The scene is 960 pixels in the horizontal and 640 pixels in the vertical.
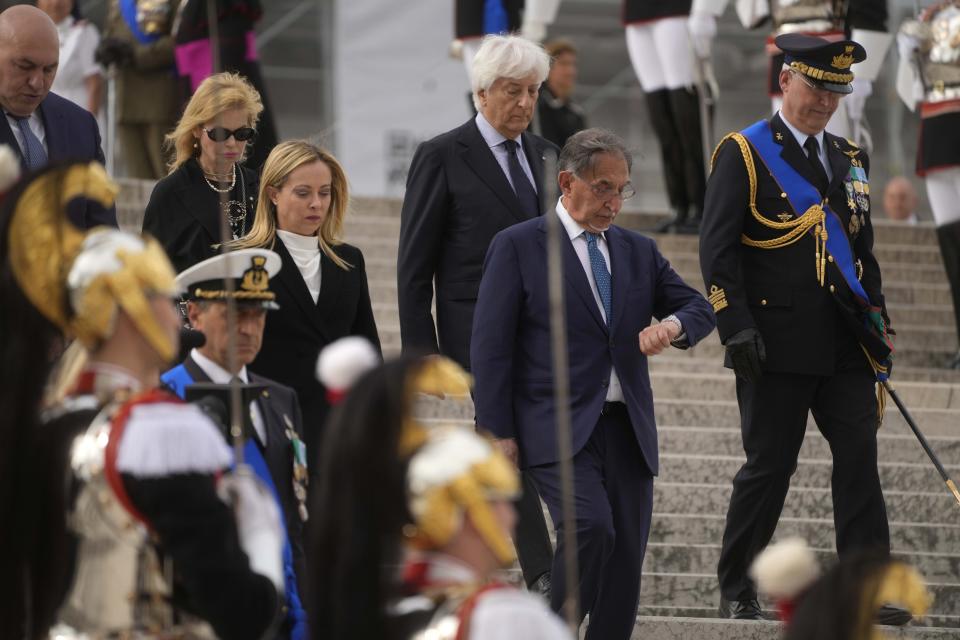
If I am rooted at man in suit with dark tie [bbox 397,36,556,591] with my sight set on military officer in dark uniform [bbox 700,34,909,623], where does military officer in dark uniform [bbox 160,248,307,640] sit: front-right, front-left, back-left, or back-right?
back-right

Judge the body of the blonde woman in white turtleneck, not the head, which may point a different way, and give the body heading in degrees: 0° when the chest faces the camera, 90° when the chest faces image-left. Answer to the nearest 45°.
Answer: approximately 315°

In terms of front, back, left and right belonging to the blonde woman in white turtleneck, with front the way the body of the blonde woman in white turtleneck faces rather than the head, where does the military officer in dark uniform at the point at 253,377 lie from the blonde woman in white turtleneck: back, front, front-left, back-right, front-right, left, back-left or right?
front-right

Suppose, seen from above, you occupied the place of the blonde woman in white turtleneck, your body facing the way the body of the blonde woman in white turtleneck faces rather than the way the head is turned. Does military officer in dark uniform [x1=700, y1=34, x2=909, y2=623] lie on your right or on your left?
on your left

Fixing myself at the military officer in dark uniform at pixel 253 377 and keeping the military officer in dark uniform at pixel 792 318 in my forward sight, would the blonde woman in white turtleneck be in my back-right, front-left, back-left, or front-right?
front-left

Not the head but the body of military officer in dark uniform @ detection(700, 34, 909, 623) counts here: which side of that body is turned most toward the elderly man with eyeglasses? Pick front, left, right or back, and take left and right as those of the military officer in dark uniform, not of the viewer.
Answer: right

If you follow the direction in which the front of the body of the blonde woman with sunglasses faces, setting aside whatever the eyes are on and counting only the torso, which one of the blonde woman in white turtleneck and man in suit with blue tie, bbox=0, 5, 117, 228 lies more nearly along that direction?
the blonde woman in white turtleneck

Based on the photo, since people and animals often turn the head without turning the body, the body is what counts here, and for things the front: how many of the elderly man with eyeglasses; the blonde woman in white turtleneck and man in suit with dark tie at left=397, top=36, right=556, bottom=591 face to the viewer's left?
0

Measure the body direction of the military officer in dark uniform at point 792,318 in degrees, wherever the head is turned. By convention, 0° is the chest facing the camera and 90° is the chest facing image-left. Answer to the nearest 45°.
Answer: approximately 315°

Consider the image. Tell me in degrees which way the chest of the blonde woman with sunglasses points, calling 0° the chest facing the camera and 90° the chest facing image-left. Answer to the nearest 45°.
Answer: approximately 315°

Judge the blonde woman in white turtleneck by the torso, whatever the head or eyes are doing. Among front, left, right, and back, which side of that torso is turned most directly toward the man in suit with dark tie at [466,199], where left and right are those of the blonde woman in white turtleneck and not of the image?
left

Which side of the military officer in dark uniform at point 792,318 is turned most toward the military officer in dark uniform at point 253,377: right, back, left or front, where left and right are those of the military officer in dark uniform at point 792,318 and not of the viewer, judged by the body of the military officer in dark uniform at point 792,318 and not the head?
right
